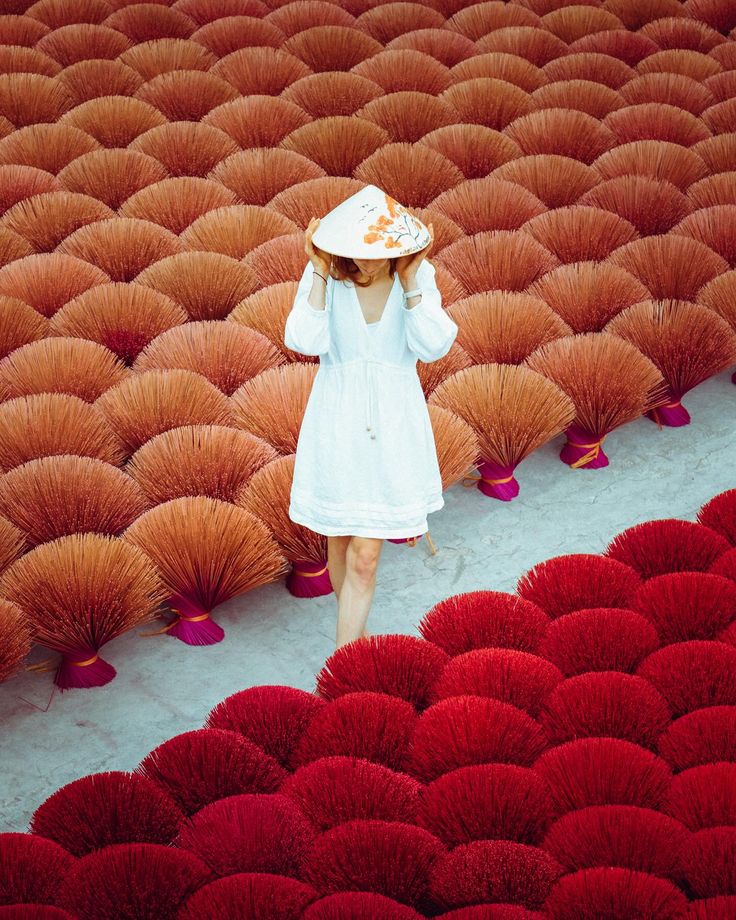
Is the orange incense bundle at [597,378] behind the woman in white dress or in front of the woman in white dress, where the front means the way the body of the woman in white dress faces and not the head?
behind

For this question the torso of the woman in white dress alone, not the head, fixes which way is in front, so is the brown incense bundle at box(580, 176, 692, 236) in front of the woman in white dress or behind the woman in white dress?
behind

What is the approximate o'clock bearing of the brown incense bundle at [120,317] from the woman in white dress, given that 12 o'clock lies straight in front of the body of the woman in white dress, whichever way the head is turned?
The brown incense bundle is roughly at 5 o'clock from the woman in white dress.

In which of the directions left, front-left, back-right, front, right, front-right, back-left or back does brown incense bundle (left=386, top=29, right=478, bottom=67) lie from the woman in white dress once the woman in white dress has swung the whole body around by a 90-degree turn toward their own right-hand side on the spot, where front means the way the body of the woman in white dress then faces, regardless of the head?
right

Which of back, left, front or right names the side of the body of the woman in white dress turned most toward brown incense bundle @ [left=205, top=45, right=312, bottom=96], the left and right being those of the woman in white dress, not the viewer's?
back

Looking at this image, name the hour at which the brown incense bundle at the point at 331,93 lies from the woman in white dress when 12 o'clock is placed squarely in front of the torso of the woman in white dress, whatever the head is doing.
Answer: The brown incense bundle is roughly at 6 o'clock from the woman in white dress.

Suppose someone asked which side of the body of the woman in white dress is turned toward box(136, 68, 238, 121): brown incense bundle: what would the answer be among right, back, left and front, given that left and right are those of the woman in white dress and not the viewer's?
back

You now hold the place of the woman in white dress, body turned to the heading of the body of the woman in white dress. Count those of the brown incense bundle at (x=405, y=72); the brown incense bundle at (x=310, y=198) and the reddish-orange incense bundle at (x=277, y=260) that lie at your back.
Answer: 3

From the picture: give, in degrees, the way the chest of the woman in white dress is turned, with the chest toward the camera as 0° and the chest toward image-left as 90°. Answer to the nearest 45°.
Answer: approximately 0°

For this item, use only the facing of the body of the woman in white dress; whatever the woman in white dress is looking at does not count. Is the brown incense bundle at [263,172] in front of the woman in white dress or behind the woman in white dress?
behind

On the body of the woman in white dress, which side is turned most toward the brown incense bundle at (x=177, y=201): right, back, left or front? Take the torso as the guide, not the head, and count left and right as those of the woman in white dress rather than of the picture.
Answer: back
